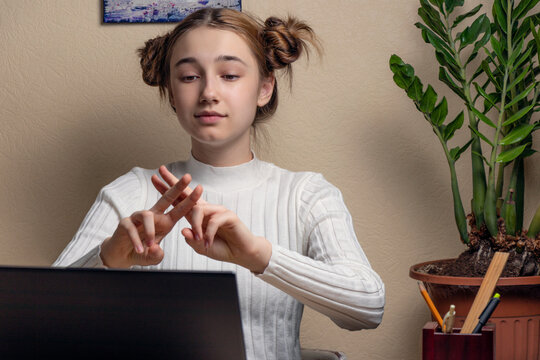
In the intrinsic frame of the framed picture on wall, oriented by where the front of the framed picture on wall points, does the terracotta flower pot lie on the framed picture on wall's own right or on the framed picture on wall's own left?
on the framed picture on wall's own left

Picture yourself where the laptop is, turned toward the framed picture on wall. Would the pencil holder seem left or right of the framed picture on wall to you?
right

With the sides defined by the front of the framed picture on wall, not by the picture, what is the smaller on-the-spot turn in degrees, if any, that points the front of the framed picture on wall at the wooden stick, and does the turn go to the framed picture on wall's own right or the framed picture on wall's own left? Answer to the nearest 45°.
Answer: approximately 45° to the framed picture on wall's own left

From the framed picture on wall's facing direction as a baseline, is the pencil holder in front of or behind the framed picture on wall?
in front

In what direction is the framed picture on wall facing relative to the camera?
toward the camera

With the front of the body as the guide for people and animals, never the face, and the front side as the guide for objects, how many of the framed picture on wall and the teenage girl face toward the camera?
2

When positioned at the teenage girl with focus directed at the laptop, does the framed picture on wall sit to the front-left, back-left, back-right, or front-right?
back-right

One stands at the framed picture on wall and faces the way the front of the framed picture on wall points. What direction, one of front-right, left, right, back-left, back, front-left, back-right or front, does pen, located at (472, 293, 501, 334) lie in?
front-left

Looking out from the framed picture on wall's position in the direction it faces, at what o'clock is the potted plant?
The potted plant is roughly at 10 o'clock from the framed picture on wall.

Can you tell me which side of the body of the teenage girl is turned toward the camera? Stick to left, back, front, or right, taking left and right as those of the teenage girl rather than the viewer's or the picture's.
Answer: front

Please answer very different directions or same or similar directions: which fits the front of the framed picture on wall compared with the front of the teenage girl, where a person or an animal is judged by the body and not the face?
same or similar directions

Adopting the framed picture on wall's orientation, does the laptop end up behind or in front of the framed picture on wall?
in front

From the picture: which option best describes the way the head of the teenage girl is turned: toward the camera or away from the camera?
toward the camera
